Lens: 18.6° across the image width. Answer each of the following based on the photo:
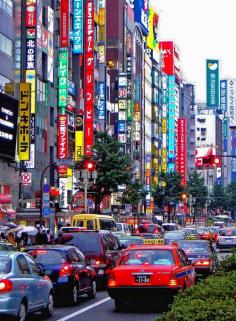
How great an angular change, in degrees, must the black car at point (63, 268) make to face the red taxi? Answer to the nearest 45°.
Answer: approximately 90° to its right

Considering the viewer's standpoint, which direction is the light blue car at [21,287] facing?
facing away from the viewer and to the right of the viewer

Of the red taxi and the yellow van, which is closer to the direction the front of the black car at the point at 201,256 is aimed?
the yellow van

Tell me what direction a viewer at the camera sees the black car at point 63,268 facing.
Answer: facing away from the viewer and to the right of the viewer

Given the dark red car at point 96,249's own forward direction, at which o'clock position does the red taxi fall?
The red taxi is roughly at 4 o'clock from the dark red car.

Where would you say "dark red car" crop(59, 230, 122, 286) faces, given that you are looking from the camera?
facing away from the viewer and to the right of the viewer

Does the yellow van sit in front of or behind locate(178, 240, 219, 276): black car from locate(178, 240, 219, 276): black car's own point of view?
in front

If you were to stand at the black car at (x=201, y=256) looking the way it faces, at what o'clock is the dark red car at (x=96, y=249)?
the dark red car at (x=96, y=249) is roughly at 8 o'clock from the black car at (x=201, y=256).

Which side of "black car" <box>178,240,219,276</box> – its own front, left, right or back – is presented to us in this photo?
back
